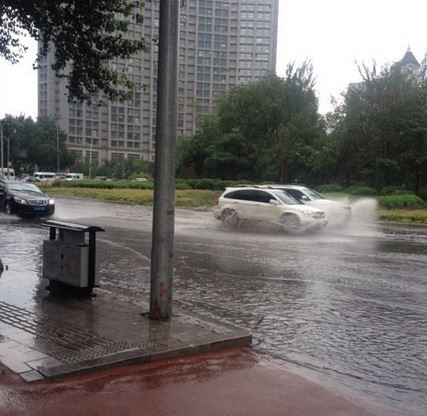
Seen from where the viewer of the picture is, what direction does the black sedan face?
facing the viewer and to the right of the viewer

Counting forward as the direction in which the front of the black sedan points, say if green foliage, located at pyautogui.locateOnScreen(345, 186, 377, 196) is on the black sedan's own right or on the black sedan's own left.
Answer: on the black sedan's own left

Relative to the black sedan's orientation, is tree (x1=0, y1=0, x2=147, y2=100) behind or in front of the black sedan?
in front

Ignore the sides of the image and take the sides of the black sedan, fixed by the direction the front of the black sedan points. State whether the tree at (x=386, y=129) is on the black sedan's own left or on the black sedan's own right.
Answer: on the black sedan's own left

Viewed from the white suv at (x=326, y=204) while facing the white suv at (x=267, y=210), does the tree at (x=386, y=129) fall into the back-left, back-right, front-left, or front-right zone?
back-right

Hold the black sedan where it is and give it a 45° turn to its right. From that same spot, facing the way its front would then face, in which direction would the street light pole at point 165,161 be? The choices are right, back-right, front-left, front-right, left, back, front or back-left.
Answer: front

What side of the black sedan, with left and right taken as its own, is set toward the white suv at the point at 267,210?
front

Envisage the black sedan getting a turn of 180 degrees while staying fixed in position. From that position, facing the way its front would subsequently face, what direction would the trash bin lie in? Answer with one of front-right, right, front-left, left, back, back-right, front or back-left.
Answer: back-left

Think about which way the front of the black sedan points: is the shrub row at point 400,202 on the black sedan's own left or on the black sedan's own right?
on the black sedan's own left
